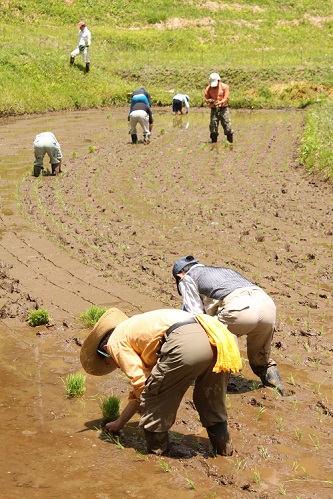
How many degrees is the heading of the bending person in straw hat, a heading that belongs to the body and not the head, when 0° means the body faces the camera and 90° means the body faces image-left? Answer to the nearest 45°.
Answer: approximately 90°

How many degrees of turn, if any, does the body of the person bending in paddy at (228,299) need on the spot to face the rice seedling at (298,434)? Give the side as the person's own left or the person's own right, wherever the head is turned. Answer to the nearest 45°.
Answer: approximately 180°

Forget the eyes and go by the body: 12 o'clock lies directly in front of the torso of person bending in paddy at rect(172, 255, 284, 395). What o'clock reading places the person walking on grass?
The person walking on grass is roughly at 1 o'clock from the person bending in paddy.

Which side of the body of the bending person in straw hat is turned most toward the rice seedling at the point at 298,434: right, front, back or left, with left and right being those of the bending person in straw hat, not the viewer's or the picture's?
back

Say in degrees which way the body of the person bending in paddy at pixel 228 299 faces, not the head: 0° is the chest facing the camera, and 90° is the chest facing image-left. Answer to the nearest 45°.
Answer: approximately 135°

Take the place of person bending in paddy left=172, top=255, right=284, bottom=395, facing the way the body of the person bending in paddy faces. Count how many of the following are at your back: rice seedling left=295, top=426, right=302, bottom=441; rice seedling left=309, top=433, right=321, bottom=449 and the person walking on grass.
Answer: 2

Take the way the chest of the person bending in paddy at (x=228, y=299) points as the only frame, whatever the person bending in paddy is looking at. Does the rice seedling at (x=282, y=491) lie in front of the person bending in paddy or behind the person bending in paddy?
behind

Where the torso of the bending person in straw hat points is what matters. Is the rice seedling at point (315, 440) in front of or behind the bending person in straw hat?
behind

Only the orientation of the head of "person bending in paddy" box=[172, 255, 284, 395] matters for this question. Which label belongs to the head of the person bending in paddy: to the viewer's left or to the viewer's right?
to the viewer's left

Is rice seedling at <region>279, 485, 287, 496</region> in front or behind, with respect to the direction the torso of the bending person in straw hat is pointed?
behind

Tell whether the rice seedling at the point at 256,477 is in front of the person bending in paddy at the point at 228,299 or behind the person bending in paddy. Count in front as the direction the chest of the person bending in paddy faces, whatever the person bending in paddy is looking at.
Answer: behind
